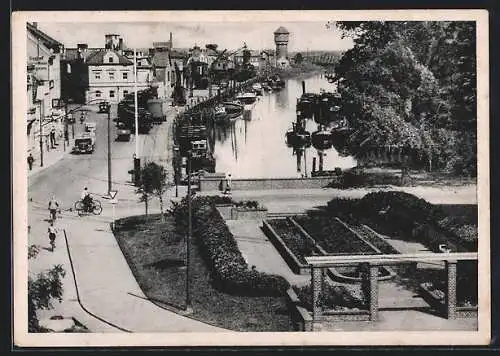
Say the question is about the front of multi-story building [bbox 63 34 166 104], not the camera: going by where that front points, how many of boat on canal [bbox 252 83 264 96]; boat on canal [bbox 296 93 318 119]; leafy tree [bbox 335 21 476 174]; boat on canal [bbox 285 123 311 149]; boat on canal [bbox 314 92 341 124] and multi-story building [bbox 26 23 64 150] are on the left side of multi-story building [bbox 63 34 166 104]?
5

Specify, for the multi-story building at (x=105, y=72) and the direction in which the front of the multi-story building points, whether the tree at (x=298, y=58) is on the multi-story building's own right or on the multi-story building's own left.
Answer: on the multi-story building's own left

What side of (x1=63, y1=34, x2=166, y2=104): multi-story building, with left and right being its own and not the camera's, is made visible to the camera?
front
